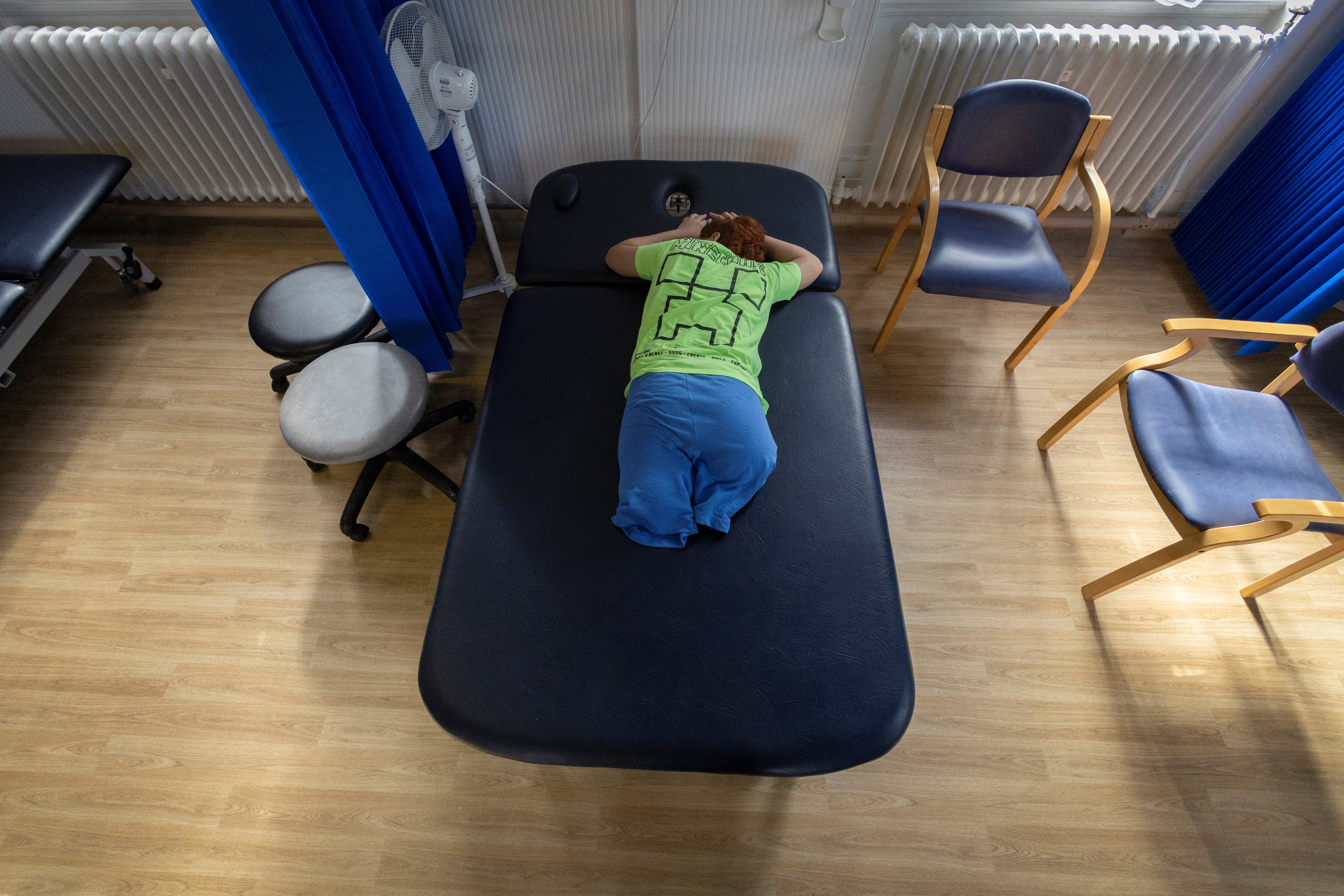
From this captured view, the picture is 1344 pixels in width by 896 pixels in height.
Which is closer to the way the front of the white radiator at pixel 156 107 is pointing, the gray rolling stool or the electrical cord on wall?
the gray rolling stool

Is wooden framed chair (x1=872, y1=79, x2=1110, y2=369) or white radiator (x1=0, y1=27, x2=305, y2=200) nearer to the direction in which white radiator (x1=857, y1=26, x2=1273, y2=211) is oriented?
the wooden framed chair

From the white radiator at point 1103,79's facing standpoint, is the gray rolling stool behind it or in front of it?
in front

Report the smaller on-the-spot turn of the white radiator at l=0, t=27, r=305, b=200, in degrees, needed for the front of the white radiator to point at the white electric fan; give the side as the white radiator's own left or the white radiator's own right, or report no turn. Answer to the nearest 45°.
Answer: approximately 45° to the white radiator's own left

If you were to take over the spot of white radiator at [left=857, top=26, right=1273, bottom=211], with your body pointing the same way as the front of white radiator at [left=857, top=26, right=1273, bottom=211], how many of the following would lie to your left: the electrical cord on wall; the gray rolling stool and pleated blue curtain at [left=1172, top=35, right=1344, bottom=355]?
1

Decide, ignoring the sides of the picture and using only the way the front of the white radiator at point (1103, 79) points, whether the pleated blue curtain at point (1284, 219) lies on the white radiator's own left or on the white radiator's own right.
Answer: on the white radiator's own left

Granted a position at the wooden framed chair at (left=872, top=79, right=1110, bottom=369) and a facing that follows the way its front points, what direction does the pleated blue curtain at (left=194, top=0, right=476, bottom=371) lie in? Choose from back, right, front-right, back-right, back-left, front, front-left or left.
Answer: front-right

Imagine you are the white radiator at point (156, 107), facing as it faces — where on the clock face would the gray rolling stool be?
The gray rolling stool is roughly at 12 o'clock from the white radiator.

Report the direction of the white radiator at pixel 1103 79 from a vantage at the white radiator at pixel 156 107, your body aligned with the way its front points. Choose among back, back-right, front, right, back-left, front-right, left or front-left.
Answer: front-left

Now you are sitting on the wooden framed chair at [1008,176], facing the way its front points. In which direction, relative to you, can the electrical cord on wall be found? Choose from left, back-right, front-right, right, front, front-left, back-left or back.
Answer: right

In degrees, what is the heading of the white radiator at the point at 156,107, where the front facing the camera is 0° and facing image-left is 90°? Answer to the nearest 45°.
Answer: approximately 0°

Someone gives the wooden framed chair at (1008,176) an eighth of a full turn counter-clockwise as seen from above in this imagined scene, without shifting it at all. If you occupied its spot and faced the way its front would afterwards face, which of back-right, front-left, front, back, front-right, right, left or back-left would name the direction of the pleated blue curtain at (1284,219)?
left

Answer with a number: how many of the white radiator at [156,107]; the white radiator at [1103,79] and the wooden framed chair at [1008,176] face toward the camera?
3
